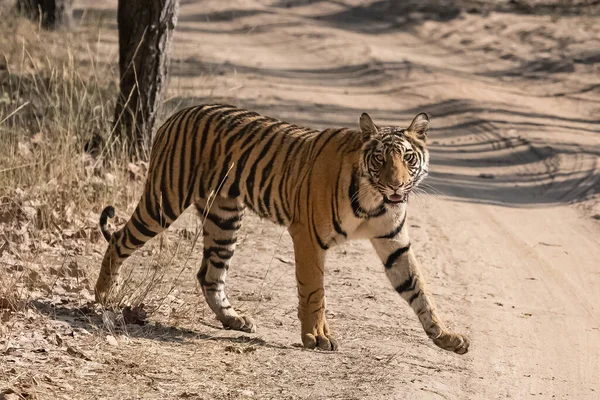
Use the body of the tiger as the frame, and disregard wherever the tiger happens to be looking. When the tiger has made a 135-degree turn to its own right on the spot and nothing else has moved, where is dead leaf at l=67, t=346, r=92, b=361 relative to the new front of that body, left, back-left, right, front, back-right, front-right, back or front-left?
front-left

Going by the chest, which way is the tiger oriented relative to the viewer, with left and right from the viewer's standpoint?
facing the viewer and to the right of the viewer

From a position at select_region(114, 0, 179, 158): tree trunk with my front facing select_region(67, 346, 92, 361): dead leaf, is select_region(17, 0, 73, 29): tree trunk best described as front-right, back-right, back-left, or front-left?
back-right

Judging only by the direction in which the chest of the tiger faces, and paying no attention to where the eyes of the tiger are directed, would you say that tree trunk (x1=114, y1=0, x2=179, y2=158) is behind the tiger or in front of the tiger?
behind
